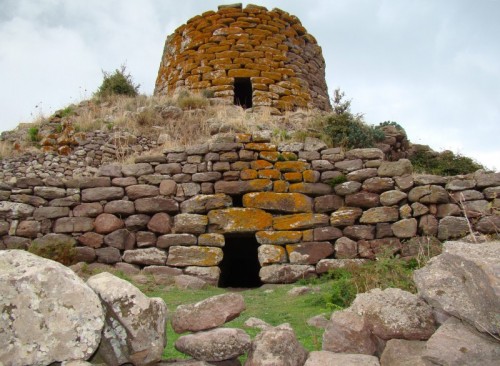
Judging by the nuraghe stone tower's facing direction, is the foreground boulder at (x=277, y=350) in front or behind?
in front

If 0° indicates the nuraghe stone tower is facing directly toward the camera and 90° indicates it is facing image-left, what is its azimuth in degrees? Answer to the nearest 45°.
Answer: approximately 0°

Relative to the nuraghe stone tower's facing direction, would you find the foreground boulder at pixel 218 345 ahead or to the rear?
ahead

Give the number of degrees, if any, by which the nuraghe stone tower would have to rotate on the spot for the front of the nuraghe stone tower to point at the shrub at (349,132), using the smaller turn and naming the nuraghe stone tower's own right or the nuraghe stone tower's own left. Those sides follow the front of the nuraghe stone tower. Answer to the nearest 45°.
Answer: approximately 45° to the nuraghe stone tower's own left

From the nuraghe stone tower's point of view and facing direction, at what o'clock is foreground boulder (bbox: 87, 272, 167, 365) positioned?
The foreground boulder is roughly at 12 o'clock from the nuraghe stone tower.

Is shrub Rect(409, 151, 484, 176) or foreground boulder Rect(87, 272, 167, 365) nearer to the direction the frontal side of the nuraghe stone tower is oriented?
the foreground boulder

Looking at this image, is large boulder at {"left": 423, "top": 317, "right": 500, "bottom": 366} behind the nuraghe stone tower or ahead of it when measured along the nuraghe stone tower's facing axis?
ahead

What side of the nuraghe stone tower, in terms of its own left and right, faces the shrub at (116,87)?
right
